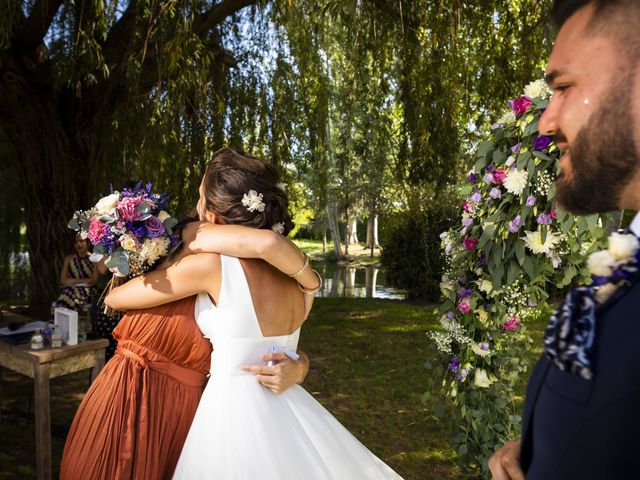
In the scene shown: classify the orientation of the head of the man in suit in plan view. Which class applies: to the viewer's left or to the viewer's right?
to the viewer's left

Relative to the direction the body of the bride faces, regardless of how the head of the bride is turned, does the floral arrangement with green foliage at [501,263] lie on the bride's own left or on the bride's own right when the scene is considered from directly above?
on the bride's own right

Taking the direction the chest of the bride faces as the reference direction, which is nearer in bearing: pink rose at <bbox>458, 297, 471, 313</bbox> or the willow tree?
the willow tree

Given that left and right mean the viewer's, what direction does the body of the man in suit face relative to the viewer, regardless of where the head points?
facing to the left of the viewer

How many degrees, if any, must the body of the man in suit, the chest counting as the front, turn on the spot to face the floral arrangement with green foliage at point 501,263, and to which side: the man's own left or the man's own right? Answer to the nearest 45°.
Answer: approximately 90° to the man's own right

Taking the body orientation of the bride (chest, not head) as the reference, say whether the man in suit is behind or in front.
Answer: behind

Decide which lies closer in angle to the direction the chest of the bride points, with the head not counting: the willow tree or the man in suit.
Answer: the willow tree

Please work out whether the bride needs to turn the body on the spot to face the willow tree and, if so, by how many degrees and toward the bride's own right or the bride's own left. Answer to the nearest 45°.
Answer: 0° — they already face it

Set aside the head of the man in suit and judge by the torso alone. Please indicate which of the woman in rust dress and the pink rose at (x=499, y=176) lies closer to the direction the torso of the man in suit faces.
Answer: the woman in rust dress

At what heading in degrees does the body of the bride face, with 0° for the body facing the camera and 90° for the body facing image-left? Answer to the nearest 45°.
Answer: approximately 135°
